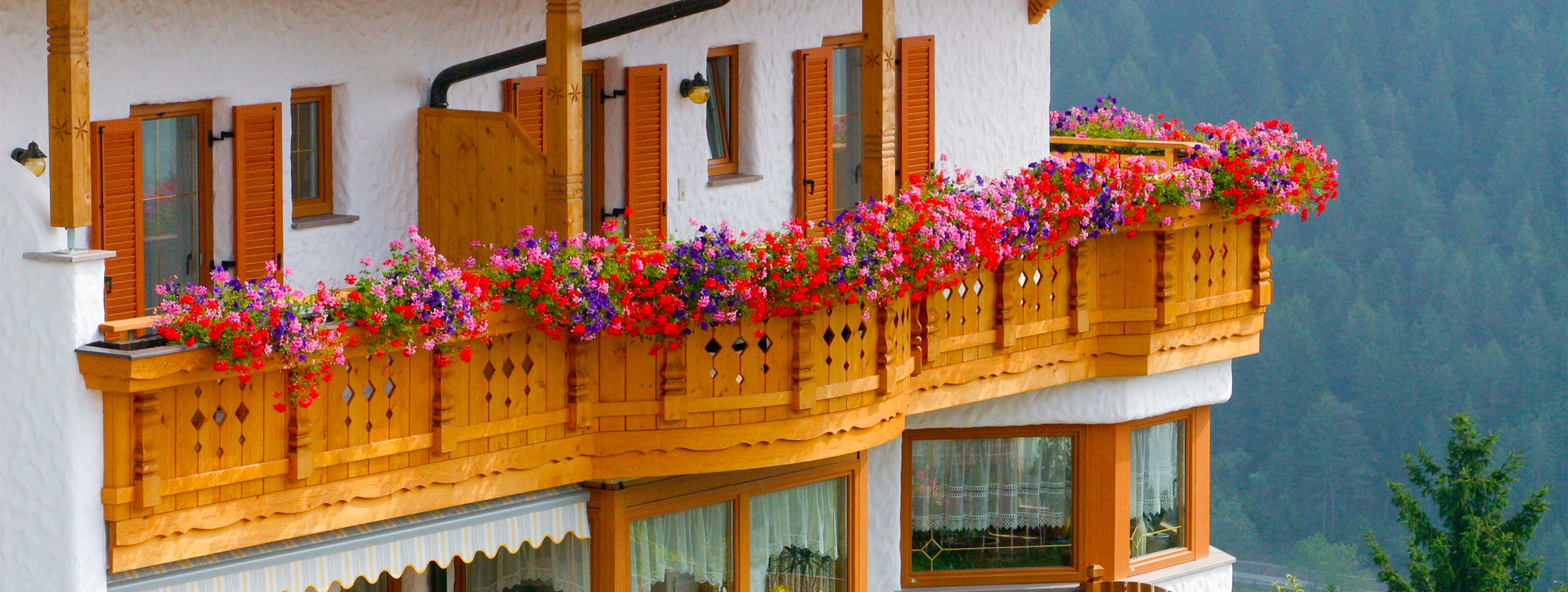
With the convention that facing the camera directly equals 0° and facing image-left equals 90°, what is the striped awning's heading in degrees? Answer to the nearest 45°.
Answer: approximately 315°

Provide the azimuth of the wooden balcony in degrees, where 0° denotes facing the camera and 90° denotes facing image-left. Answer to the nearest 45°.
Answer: approximately 315°

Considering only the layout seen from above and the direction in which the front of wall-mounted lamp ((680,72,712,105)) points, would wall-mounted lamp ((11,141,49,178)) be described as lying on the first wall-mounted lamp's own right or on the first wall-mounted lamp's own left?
on the first wall-mounted lamp's own right
